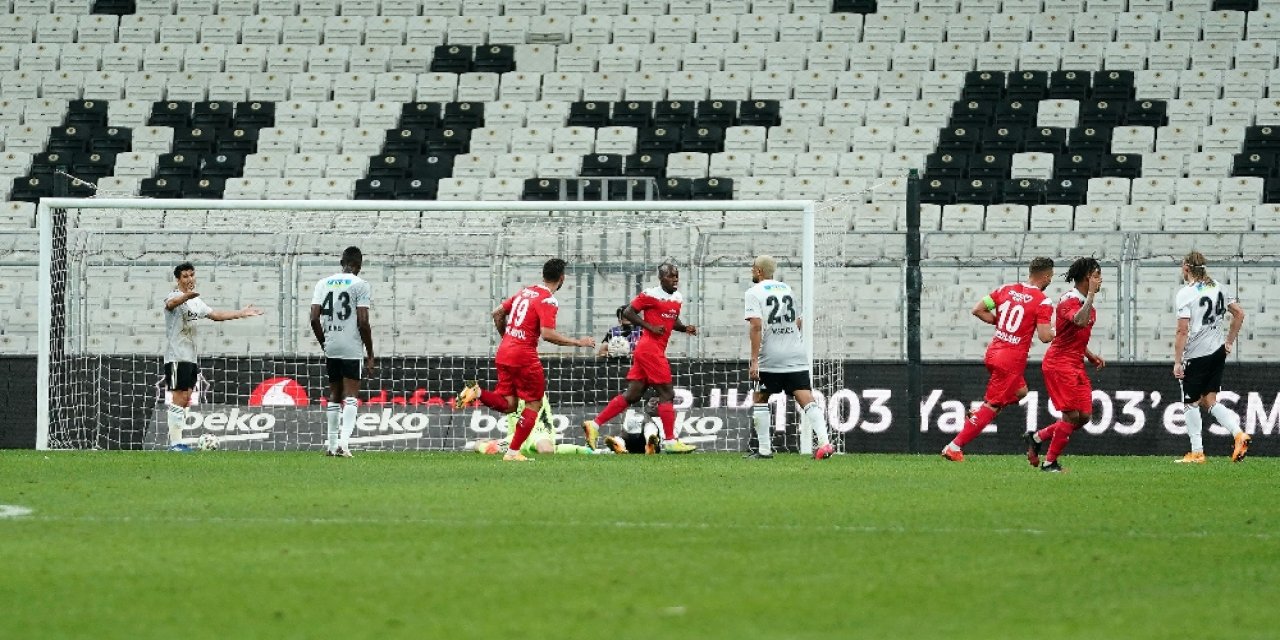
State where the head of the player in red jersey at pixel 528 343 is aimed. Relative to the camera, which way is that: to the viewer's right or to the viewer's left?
to the viewer's right

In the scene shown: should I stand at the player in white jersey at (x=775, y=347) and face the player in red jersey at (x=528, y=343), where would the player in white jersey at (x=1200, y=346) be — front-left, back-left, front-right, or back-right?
back-left

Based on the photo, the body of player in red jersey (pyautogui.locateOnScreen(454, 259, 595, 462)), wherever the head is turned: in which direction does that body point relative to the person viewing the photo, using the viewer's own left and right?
facing away from the viewer and to the right of the viewer

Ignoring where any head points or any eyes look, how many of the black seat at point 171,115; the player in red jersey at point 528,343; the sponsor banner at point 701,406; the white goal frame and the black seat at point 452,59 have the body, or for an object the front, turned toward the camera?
4

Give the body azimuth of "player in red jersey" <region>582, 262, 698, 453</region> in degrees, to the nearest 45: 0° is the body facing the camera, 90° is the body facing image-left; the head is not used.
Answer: approximately 315°

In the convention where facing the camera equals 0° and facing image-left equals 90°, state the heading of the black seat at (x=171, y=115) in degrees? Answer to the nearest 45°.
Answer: approximately 0°

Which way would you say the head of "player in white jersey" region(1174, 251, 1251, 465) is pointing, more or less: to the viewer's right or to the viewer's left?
to the viewer's left

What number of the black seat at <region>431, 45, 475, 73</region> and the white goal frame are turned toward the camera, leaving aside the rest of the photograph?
2
